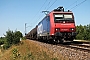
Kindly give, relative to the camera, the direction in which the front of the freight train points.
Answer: facing the viewer and to the right of the viewer

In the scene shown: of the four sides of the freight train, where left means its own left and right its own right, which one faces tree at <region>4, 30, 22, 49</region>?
right
